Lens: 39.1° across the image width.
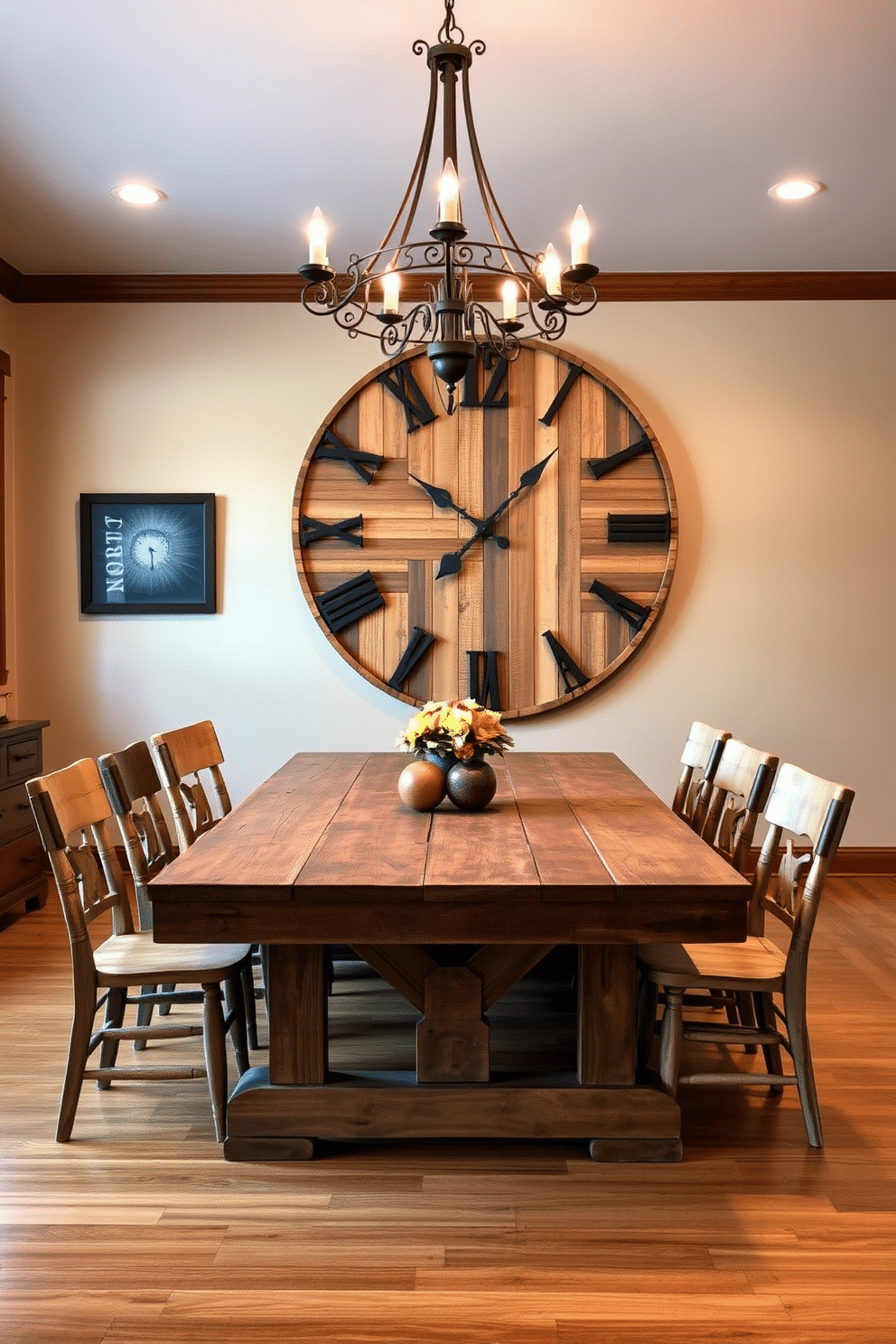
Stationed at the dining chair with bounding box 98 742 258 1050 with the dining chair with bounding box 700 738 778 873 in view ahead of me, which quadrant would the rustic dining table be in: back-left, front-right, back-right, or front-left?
front-right

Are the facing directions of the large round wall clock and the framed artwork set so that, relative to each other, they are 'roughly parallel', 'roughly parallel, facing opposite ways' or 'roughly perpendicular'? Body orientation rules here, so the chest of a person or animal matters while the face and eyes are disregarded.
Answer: roughly parallel

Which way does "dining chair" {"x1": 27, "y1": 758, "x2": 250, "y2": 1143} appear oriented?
to the viewer's right

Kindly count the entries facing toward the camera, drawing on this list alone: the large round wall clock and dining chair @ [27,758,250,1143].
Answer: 1

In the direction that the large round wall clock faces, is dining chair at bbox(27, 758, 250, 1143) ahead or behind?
ahead

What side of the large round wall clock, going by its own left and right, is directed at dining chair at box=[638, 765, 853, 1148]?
front

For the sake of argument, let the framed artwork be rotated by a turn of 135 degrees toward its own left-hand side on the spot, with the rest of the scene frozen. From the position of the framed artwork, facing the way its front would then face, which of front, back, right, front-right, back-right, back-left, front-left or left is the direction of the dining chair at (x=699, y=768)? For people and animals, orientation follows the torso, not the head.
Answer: right

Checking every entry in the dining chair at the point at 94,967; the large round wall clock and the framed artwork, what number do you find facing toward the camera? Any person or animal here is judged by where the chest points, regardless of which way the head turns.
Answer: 2

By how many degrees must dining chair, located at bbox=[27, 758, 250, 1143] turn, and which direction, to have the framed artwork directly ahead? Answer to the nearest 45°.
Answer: approximately 90° to its left

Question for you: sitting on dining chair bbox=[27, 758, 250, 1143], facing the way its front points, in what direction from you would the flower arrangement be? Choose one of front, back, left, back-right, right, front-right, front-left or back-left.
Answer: front

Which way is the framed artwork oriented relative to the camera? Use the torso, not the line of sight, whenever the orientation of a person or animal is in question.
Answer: toward the camera

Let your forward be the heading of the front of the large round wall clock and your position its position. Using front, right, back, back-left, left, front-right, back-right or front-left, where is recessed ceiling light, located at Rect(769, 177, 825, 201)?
front-left

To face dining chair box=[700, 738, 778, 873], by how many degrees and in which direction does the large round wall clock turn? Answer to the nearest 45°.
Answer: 0° — it already faces it

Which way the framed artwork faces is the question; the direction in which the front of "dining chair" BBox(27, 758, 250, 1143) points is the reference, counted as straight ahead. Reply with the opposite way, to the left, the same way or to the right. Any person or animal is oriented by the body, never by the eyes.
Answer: to the right

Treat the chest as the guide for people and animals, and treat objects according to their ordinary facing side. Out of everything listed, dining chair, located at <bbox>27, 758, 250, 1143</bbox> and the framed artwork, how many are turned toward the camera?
1

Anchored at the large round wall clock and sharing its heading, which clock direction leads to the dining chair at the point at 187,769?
The dining chair is roughly at 1 o'clock from the large round wall clock.

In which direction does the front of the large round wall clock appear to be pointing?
toward the camera

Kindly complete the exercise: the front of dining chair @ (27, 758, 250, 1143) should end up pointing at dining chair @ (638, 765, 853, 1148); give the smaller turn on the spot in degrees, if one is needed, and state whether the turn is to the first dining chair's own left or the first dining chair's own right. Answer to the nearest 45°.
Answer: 0° — it already faces it
